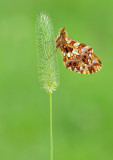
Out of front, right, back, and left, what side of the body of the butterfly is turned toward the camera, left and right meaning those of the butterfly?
left
